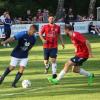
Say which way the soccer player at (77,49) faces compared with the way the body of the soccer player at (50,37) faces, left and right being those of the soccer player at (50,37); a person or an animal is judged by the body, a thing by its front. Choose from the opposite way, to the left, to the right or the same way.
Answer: to the right

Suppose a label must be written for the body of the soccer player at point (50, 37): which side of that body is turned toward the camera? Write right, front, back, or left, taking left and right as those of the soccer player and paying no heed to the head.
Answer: front

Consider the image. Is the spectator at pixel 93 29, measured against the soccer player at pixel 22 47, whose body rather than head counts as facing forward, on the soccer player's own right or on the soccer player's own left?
on the soccer player's own left

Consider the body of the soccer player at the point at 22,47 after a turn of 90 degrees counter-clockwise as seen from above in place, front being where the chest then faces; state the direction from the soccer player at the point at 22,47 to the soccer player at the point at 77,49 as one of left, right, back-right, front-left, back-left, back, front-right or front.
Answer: front-right

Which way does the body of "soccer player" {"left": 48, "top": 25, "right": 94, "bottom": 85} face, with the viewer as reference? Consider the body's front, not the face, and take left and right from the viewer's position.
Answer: facing to the left of the viewer

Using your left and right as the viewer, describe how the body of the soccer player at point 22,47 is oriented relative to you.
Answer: facing the viewer and to the right of the viewer

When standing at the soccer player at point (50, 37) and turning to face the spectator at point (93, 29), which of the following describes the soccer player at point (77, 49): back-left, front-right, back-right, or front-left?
back-right

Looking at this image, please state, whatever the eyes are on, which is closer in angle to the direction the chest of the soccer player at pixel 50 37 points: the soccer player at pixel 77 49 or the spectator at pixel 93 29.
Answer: the soccer player

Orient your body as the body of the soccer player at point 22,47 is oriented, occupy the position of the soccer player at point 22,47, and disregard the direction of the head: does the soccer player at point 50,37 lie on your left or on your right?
on your left

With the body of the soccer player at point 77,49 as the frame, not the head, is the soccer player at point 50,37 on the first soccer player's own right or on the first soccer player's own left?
on the first soccer player's own right

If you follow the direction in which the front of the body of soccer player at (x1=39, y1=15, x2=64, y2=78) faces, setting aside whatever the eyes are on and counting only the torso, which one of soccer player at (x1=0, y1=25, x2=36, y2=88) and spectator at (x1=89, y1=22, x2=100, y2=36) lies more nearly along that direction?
the soccer player

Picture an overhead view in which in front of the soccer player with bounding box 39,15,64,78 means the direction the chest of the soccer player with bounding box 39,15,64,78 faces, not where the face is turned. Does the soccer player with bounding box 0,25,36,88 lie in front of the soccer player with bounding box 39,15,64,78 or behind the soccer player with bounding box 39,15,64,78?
in front

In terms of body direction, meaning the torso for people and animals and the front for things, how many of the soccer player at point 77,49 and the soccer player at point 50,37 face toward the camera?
1

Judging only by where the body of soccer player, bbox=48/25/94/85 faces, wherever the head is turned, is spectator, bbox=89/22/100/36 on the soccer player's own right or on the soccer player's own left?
on the soccer player's own right
